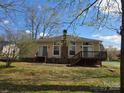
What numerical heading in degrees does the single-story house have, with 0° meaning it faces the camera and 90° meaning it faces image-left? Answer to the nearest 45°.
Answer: approximately 0°
